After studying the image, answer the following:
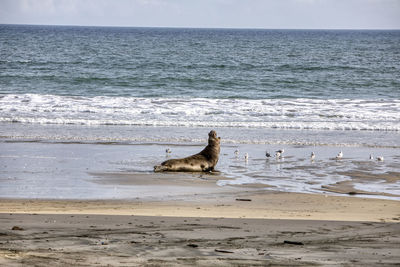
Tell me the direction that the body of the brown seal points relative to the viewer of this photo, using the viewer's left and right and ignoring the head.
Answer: facing to the right of the viewer
